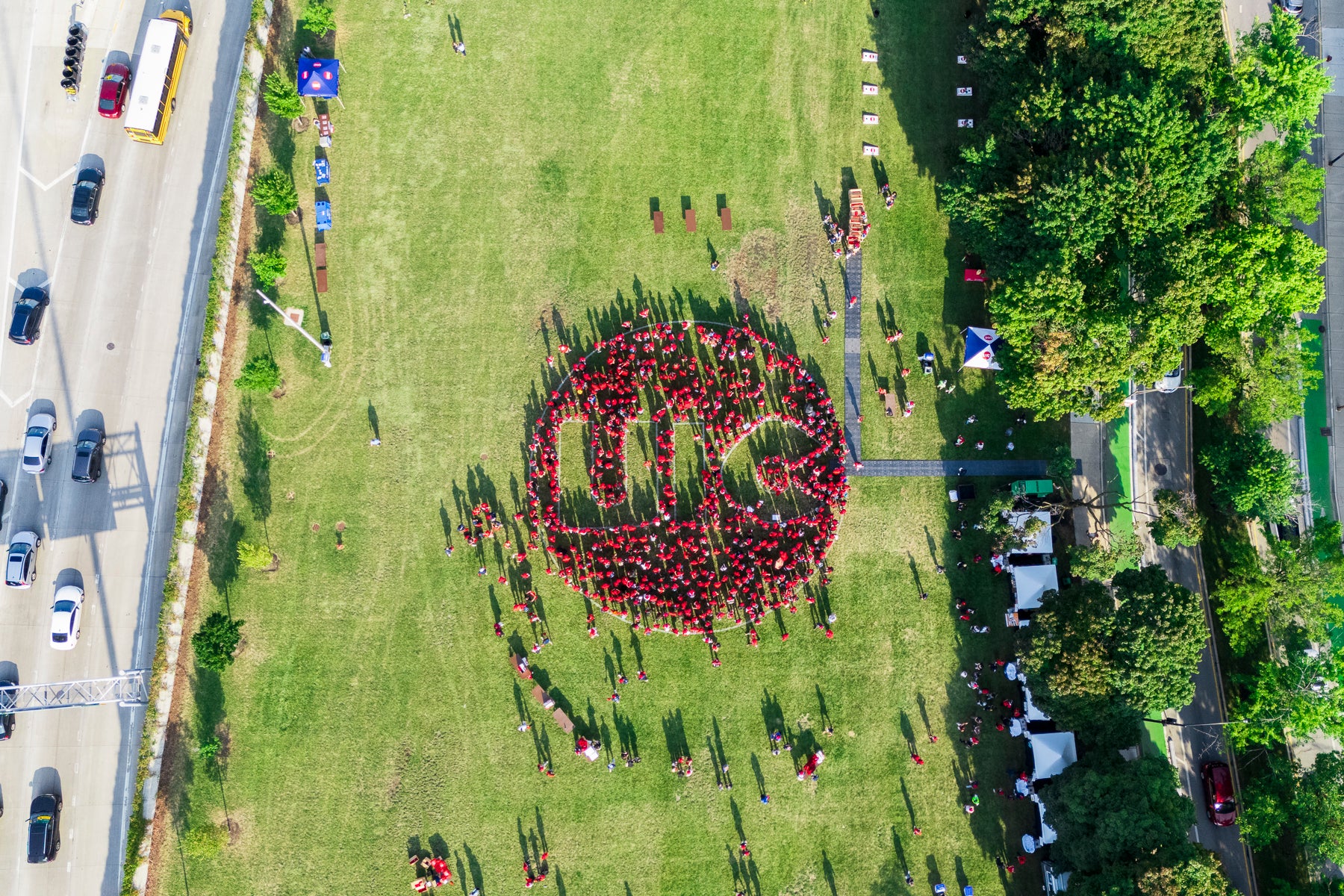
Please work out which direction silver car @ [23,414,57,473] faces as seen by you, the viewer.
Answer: facing away from the viewer

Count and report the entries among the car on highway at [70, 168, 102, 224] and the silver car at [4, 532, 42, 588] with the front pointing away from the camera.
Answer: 2

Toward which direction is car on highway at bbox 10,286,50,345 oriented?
away from the camera

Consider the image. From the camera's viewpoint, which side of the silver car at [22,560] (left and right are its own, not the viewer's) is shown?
back

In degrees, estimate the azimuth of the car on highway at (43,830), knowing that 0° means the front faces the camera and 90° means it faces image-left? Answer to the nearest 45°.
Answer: approximately 180°

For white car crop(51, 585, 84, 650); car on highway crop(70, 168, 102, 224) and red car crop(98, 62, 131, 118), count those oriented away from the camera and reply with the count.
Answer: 3

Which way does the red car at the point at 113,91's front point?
away from the camera

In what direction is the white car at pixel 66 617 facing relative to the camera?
away from the camera

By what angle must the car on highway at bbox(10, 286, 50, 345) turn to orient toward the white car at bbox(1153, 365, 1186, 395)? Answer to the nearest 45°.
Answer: approximately 135° to its right
